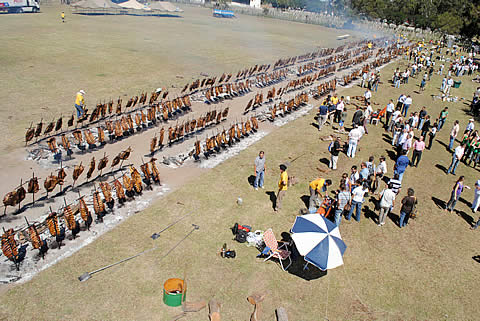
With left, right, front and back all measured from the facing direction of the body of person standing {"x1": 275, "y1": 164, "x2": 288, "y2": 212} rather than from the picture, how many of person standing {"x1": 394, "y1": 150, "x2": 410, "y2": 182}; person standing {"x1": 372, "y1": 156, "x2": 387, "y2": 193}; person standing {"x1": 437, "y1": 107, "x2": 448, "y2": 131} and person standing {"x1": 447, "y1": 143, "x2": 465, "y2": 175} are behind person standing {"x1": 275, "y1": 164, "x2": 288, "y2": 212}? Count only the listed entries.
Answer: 4

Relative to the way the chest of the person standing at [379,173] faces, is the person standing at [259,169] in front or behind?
in front

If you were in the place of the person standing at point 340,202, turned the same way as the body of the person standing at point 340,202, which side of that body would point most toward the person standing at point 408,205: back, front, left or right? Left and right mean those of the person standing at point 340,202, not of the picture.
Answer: right

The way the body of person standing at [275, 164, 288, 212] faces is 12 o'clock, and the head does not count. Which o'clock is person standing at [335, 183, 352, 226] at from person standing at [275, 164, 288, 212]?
person standing at [335, 183, 352, 226] is roughly at 8 o'clock from person standing at [275, 164, 288, 212].

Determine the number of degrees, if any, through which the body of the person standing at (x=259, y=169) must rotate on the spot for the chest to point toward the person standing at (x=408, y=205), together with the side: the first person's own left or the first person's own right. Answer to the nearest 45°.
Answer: approximately 90° to the first person's own left
